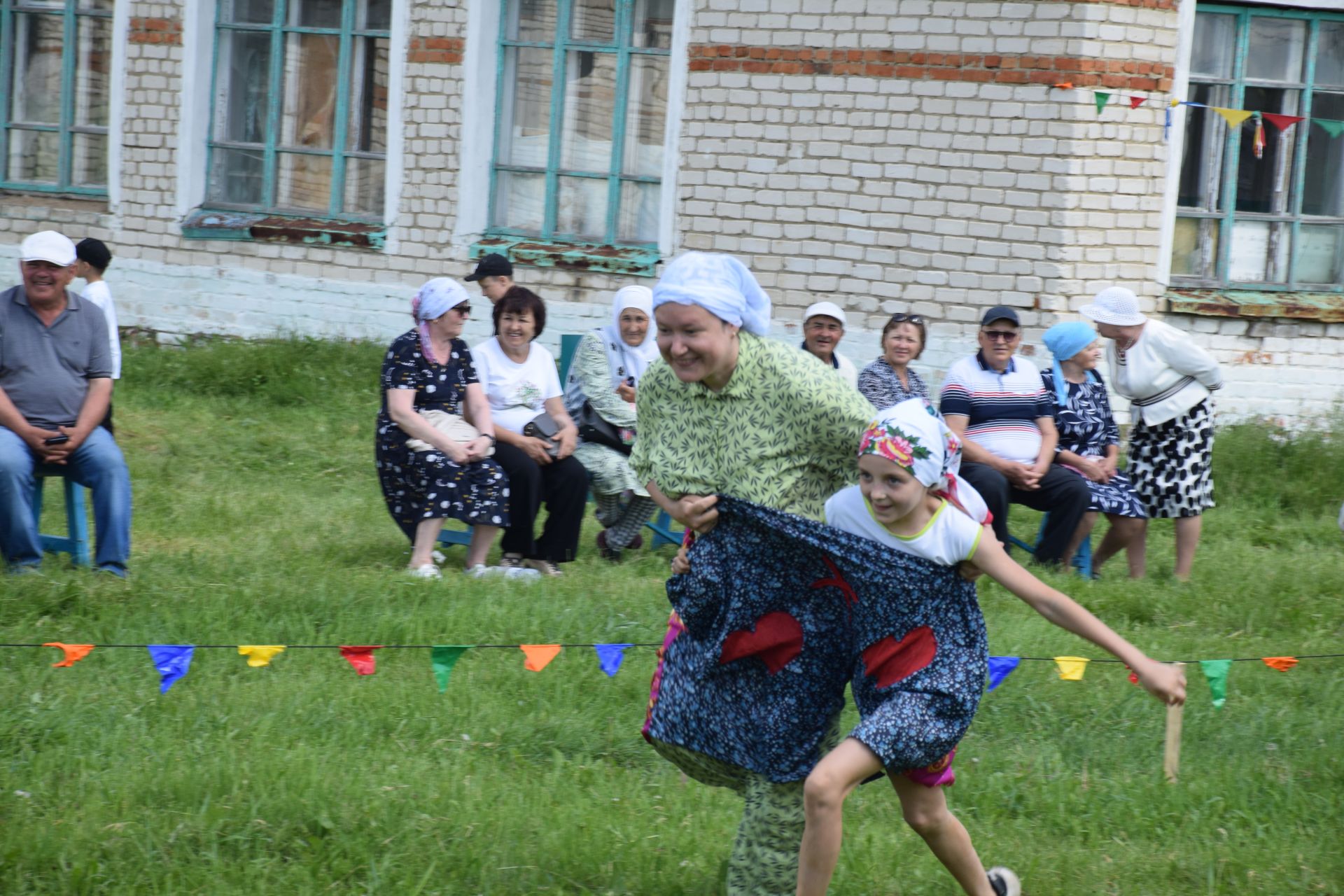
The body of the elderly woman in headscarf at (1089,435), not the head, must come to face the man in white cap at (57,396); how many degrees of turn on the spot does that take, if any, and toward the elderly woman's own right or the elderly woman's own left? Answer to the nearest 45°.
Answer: approximately 90° to the elderly woman's own right

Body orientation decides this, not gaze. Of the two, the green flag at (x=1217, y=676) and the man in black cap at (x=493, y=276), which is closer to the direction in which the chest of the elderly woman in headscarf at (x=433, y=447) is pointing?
the green flag

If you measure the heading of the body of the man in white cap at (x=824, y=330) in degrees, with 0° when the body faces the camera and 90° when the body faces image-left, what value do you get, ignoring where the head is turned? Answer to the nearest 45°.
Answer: approximately 0°

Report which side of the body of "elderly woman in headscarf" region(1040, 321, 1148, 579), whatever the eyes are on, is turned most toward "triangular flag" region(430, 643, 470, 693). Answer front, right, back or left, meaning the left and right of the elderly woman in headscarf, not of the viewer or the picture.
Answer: right

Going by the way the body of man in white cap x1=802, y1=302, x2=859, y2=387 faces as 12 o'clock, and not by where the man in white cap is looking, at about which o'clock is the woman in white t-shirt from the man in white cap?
The woman in white t-shirt is roughly at 2 o'clock from the man in white cap.

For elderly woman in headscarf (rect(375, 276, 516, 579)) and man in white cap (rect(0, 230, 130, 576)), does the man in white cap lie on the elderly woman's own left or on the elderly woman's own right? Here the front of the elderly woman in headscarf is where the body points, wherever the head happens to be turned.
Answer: on the elderly woman's own right

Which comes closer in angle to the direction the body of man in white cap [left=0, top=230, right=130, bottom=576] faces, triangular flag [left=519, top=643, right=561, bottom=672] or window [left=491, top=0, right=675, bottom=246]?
the triangular flag
